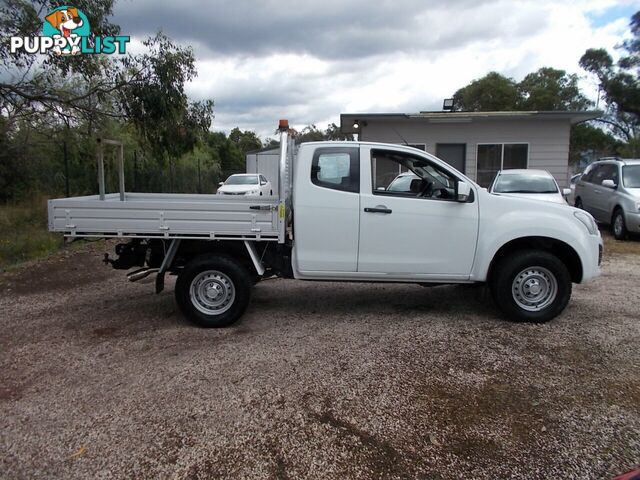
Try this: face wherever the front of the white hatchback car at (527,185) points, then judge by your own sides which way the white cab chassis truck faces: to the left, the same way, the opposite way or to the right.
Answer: to the left

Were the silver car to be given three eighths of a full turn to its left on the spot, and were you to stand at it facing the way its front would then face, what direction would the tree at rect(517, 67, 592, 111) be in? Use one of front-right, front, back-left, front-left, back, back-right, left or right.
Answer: front

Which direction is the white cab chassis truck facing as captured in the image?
to the viewer's right

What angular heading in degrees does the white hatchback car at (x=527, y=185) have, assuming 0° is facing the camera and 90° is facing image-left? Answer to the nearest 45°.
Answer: approximately 0°

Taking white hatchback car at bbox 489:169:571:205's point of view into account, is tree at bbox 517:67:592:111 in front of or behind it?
behind

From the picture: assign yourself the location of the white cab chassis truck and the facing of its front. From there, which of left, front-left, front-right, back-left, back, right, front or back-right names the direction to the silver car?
front-left

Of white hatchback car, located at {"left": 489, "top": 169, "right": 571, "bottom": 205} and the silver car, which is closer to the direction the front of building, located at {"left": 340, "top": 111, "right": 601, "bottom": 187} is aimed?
the white hatchback car

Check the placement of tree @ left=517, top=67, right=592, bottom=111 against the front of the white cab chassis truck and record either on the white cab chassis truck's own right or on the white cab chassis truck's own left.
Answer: on the white cab chassis truck's own left

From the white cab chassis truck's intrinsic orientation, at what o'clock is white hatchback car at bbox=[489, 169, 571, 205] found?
The white hatchback car is roughly at 10 o'clock from the white cab chassis truck.

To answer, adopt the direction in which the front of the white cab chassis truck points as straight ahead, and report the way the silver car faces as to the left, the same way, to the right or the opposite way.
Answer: to the right

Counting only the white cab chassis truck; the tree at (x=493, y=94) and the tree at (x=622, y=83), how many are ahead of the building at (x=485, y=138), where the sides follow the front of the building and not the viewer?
1

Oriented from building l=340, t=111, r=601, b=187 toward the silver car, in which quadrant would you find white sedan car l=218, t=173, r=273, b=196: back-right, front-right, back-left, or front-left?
back-right

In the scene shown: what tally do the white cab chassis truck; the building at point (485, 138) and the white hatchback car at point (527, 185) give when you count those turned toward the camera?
2

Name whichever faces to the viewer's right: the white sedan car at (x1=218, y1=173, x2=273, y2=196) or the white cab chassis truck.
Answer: the white cab chassis truck

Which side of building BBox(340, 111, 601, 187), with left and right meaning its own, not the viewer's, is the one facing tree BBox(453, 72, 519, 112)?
back

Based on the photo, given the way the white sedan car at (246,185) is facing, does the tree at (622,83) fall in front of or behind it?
behind
